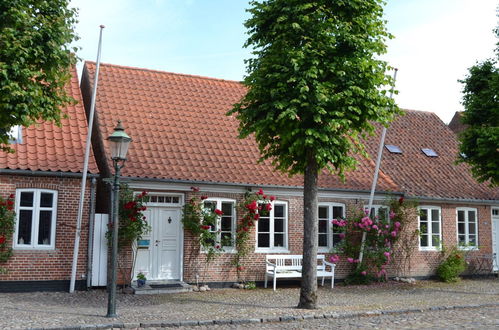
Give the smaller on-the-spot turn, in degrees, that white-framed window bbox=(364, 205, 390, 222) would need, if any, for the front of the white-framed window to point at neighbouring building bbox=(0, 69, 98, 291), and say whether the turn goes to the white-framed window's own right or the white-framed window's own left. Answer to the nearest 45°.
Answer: approximately 45° to the white-framed window's own right

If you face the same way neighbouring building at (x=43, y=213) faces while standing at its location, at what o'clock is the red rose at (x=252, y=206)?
The red rose is roughly at 9 o'clock from the neighbouring building.

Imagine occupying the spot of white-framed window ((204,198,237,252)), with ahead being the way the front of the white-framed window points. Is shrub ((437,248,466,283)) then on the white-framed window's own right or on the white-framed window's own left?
on the white-framed window's own left

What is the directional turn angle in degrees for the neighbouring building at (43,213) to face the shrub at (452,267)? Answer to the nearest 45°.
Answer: approximately 90° to its left

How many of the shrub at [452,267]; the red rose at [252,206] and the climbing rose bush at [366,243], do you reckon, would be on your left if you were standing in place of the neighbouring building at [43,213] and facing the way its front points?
3

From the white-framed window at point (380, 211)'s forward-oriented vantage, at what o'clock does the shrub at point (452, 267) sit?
The shrub is roughly at 8 o'clock from the white-framed window.

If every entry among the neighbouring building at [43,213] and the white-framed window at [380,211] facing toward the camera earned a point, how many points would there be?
2

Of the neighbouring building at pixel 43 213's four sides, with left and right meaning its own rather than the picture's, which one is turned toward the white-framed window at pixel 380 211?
left

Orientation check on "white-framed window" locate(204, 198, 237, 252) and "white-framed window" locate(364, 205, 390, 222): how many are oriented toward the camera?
2

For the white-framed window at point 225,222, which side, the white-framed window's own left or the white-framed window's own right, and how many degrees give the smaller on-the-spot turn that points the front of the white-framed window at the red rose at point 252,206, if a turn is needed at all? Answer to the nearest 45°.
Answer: approximately 45° to the white-framed window's own left

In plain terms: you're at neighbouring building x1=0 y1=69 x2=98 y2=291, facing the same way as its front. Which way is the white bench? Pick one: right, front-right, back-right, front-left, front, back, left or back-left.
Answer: left

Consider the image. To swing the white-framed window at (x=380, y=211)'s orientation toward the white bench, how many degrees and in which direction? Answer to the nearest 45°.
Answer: approximately 45° to its right

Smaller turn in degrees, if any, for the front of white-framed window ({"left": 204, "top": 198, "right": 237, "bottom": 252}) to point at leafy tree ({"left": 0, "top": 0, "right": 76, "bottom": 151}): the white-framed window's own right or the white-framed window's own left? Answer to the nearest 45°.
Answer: approximately 45° to the white-framed window's own right

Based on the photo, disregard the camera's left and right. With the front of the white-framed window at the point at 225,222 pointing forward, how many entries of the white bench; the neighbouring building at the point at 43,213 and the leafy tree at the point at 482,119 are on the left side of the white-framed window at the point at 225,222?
2

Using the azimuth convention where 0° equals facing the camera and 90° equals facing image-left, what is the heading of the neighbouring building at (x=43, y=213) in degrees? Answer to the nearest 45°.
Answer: approximately 0°
